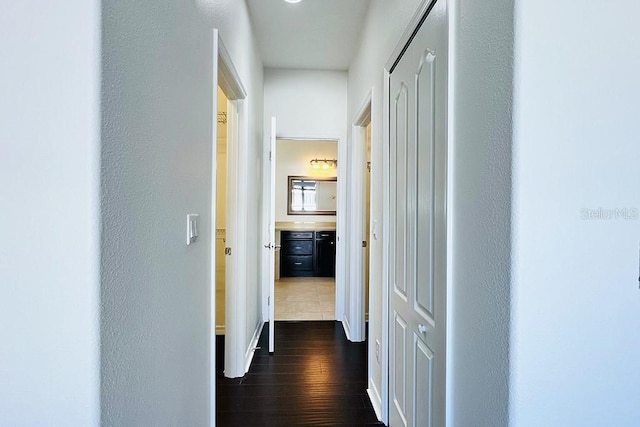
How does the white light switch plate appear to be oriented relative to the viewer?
to the viewer's right

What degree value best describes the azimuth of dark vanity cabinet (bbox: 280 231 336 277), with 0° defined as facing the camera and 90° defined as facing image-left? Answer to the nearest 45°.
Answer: approximately 0°

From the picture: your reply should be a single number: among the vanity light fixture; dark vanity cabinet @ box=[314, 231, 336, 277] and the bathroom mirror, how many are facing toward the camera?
3

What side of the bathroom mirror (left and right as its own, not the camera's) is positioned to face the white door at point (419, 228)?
front

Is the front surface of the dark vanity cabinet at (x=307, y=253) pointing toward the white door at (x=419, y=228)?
yes

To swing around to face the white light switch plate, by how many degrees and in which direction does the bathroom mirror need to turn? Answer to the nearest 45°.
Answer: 0° — it already faces it

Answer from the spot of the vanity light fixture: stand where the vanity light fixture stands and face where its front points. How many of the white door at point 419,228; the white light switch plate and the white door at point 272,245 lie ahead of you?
3

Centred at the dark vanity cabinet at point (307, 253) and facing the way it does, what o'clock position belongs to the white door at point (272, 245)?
The white door is roughly at 12 o'clock from the dark vanity cabinet.

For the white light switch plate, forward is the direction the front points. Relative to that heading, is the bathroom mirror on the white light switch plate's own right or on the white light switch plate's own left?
on the white light switch plate's own left

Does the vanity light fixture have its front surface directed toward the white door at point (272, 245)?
yes

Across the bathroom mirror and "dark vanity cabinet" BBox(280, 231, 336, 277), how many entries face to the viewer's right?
0
